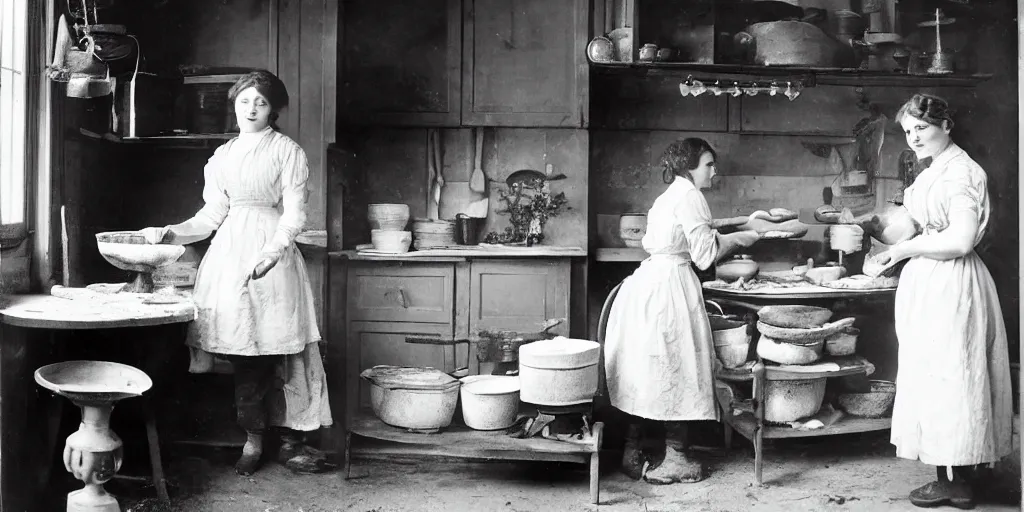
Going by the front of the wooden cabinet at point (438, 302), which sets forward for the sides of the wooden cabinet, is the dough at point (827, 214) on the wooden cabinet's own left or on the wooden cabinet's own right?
on the wooden cabinet's own left

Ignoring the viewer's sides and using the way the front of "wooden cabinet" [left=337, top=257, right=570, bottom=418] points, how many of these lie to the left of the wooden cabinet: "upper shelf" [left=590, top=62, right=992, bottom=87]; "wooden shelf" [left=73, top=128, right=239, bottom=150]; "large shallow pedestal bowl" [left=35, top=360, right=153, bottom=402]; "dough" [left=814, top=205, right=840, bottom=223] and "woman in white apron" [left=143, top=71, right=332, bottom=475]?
2

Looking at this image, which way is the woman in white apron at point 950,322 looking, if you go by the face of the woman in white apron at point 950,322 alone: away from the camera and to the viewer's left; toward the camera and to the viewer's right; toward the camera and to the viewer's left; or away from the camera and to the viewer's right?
toward the camera and to the viewer's left

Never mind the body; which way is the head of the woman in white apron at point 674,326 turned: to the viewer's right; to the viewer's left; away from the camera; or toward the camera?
to the viewer's right

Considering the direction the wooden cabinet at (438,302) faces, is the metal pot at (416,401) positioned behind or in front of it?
in front

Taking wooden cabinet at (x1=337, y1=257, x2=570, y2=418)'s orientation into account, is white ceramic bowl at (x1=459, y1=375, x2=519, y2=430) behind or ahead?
ahead

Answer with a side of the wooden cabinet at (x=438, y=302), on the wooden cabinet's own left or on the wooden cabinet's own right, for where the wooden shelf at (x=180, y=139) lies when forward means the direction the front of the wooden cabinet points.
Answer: on the wooden cabinet's own right

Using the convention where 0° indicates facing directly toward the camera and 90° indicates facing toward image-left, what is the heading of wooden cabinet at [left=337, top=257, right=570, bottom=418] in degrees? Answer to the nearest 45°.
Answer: approximately 0°

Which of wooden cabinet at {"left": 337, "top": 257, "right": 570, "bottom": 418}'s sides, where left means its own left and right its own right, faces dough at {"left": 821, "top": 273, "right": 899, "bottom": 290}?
left

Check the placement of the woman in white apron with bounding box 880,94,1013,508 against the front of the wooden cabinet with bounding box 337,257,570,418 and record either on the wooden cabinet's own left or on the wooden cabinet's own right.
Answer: on the wooden cabinet's own left

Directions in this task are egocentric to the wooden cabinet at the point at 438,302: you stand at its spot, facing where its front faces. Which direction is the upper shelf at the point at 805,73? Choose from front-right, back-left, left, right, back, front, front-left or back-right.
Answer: left

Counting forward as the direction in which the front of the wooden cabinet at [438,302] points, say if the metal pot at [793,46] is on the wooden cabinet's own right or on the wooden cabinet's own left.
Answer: on the wooden cabinet's own left
